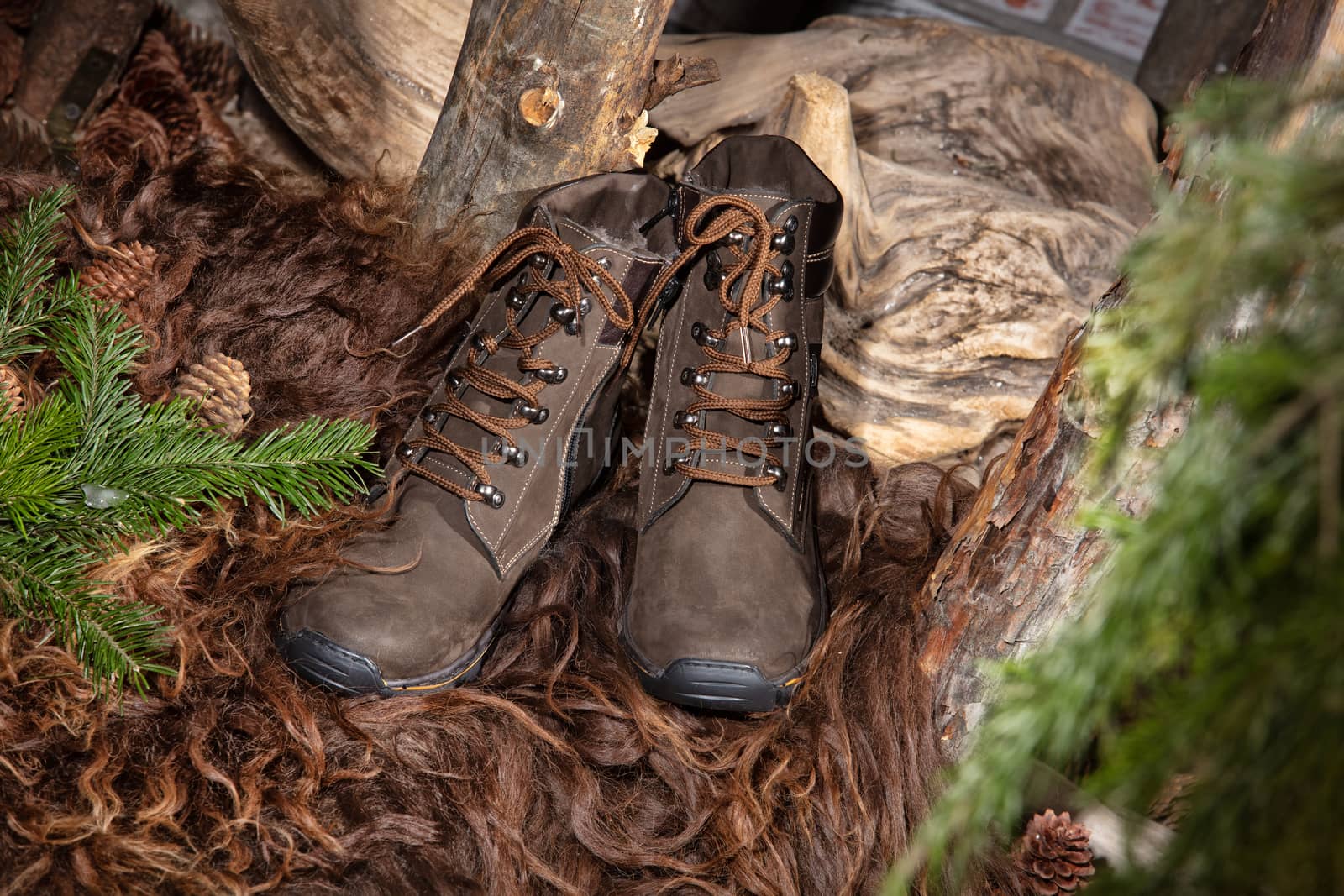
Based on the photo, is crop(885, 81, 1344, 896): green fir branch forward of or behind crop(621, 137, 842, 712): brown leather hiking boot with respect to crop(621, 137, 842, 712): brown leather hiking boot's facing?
forward

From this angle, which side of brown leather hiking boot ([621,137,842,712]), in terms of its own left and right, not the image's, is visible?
front

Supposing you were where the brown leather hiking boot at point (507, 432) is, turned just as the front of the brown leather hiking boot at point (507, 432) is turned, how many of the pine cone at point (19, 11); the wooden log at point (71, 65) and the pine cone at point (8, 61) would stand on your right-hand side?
3

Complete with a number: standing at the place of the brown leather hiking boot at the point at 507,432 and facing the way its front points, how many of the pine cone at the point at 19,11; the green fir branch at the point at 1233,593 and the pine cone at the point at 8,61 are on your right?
2

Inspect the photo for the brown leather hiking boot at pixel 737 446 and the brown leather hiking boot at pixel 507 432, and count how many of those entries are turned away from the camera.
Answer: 0

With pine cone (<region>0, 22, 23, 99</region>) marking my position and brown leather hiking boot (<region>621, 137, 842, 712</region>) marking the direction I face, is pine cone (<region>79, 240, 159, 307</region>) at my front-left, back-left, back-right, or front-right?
front-right

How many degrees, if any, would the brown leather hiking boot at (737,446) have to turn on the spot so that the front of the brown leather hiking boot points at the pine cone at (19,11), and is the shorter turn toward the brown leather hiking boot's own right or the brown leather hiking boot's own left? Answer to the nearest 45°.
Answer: approximately 135° to the brown leather hiking boot's own right
